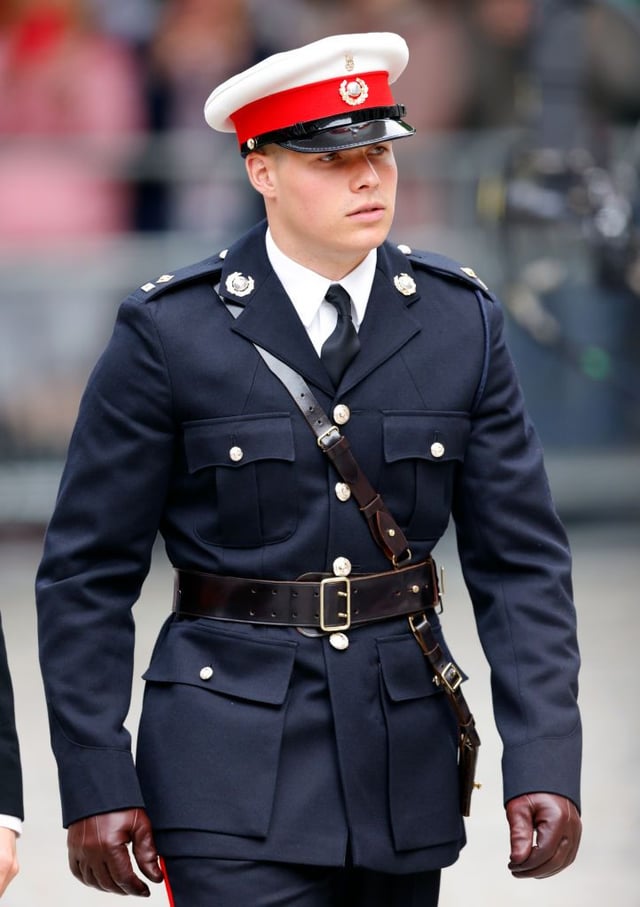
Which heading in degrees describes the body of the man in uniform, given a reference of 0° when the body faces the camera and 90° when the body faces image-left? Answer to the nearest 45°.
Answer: approximately 0°

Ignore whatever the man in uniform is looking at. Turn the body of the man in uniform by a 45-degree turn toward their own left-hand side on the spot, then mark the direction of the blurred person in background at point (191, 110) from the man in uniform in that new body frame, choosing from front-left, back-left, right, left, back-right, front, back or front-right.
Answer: back-left

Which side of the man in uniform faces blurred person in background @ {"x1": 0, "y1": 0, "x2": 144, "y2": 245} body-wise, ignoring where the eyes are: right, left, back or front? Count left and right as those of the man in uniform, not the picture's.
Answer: back

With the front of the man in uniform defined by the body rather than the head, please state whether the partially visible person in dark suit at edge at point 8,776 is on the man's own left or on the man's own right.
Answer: on the man's own right

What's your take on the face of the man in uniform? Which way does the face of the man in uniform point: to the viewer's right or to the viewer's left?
to the viewer's right
